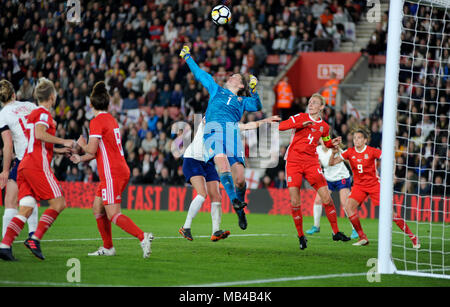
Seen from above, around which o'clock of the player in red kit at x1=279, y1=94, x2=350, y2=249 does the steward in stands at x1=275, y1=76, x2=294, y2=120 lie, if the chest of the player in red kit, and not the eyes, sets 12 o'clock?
The steward in stands is roughly at 6 o'clock from the player in red kit.

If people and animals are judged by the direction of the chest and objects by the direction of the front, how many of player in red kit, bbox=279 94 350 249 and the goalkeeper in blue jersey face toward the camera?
2

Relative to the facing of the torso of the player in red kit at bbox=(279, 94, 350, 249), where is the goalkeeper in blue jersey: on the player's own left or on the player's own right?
on the player's own right

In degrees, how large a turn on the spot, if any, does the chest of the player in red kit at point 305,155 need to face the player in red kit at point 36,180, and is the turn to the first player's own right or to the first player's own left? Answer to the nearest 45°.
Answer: approximately 45° to the first player's own right

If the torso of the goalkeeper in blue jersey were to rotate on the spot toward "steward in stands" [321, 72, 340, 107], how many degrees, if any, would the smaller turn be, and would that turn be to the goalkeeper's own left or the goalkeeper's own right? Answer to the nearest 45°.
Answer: approximately 180°

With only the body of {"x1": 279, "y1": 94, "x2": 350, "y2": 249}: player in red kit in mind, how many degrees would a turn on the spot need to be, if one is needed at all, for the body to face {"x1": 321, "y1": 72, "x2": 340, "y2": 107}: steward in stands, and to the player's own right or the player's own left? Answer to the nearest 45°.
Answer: approximately 180°

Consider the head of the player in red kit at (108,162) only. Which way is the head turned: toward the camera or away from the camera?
away from the camera

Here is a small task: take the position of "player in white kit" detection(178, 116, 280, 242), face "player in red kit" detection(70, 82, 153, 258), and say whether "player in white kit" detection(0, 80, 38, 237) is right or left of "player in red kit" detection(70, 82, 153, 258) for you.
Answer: right

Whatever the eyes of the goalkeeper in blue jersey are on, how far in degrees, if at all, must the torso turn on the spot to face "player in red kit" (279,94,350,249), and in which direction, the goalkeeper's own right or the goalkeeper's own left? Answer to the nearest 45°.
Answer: approximately 90° to the goalkeeper's own left
